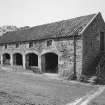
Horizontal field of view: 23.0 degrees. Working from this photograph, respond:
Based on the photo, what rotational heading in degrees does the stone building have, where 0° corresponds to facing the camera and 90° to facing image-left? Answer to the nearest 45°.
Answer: approximately 45°
